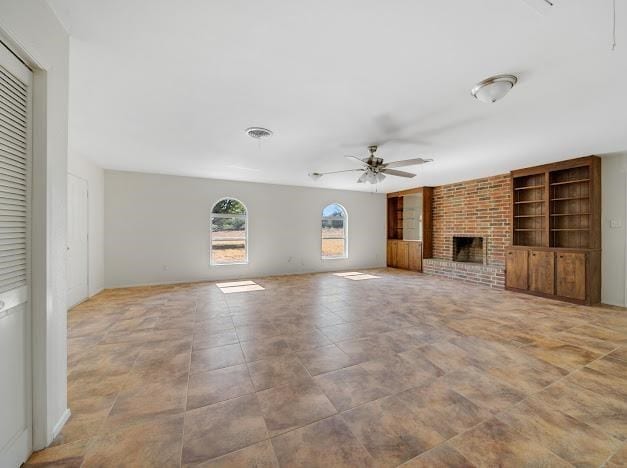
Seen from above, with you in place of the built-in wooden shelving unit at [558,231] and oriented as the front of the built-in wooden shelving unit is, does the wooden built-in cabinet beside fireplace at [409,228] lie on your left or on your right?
on your right

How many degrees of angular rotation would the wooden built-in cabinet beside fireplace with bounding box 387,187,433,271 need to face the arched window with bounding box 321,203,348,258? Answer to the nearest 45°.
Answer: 0° — it already faces it

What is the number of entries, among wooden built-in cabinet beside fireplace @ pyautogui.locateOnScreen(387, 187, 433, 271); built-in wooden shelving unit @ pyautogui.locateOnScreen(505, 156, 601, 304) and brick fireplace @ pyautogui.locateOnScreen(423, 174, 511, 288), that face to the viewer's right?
0

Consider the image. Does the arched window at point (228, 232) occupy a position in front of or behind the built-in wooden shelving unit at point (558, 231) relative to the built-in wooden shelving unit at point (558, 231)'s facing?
in front

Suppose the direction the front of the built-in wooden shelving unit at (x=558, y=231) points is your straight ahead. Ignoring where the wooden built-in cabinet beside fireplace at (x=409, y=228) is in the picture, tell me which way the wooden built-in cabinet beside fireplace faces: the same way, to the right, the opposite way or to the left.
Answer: the same way

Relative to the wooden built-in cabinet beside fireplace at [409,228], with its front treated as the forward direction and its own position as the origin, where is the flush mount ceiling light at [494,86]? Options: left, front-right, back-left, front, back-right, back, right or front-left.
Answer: front-left

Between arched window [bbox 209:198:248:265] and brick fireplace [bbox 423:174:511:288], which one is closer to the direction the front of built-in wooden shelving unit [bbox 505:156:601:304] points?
the arched window

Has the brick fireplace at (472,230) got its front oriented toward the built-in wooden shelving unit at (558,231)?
no

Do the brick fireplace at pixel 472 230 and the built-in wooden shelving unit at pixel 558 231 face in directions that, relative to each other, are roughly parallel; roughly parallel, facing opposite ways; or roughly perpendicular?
roughly parallel

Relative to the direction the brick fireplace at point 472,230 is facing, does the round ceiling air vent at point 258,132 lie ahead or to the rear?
ahead

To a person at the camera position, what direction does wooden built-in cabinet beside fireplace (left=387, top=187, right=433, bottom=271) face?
facing the viewer and to the left of the viewer

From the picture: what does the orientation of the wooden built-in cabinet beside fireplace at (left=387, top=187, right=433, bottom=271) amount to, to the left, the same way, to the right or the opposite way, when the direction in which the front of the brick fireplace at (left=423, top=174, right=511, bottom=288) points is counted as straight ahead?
the same way

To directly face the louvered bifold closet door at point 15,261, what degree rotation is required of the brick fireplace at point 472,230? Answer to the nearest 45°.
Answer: approximately 45° to its left

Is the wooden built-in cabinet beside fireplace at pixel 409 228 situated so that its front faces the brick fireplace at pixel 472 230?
no

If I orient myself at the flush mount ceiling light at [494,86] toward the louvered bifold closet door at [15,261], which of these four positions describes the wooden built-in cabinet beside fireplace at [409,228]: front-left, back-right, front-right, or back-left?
back-right

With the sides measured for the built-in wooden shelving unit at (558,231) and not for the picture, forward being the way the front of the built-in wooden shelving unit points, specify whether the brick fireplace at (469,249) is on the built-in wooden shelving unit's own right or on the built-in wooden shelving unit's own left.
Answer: on the built-in wooden shelving unit's own right

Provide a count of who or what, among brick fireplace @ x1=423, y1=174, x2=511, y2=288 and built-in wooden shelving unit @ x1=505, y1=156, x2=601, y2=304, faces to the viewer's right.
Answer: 0

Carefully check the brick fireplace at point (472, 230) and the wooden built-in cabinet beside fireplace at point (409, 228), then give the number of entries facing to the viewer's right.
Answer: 0

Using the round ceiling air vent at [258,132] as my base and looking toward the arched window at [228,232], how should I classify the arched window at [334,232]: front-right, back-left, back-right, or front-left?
front-right

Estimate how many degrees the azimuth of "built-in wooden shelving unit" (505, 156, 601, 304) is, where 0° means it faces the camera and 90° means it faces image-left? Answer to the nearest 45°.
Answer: approximately 45°

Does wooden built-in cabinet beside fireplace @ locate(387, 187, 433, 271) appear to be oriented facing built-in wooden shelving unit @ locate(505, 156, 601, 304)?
no
